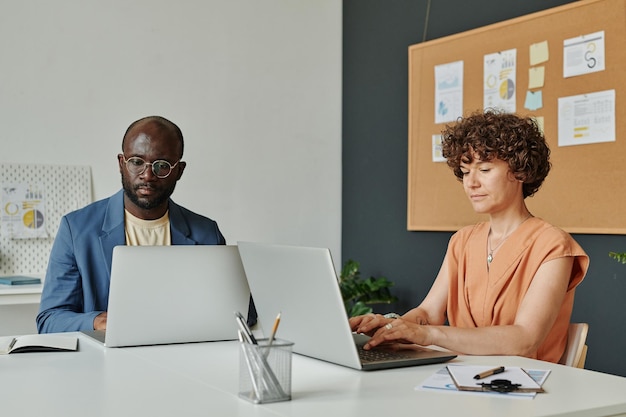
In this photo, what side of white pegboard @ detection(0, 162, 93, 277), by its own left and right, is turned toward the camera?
front

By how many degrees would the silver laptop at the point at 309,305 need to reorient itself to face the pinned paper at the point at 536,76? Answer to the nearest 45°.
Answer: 0° — it already faces it

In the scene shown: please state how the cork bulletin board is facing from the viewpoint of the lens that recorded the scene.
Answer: facing the viewer and to the left of the viewer

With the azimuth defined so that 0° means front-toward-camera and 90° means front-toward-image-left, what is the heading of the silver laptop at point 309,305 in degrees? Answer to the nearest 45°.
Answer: approximately 225°

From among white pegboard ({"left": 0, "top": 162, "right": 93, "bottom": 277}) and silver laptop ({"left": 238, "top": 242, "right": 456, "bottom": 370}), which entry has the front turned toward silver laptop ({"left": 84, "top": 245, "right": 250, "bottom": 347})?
the white pegboard

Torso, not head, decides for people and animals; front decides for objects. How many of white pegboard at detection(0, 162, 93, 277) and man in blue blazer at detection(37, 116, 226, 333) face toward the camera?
2

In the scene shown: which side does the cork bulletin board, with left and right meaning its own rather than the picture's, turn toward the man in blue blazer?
front

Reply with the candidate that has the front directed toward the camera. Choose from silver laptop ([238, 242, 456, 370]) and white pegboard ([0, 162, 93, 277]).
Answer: the white pegboard

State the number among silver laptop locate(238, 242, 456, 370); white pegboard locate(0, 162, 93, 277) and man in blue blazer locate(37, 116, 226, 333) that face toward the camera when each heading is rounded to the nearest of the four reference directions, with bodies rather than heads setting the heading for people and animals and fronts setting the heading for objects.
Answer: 2

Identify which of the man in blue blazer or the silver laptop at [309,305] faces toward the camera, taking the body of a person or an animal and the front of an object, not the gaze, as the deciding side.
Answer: the man in blue blazer

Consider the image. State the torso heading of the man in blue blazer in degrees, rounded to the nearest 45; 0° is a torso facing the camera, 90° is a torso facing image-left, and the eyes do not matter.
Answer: approximately 0°

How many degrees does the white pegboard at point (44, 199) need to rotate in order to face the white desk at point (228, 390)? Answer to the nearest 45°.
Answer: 0° — it already faces it

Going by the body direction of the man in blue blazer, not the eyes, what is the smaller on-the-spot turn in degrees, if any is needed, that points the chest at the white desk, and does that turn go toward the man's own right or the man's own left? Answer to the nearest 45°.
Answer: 0° — they already face it

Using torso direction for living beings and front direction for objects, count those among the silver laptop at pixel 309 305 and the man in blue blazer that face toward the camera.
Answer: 1

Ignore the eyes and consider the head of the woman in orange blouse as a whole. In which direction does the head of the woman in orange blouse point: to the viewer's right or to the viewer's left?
to the viewer's left
